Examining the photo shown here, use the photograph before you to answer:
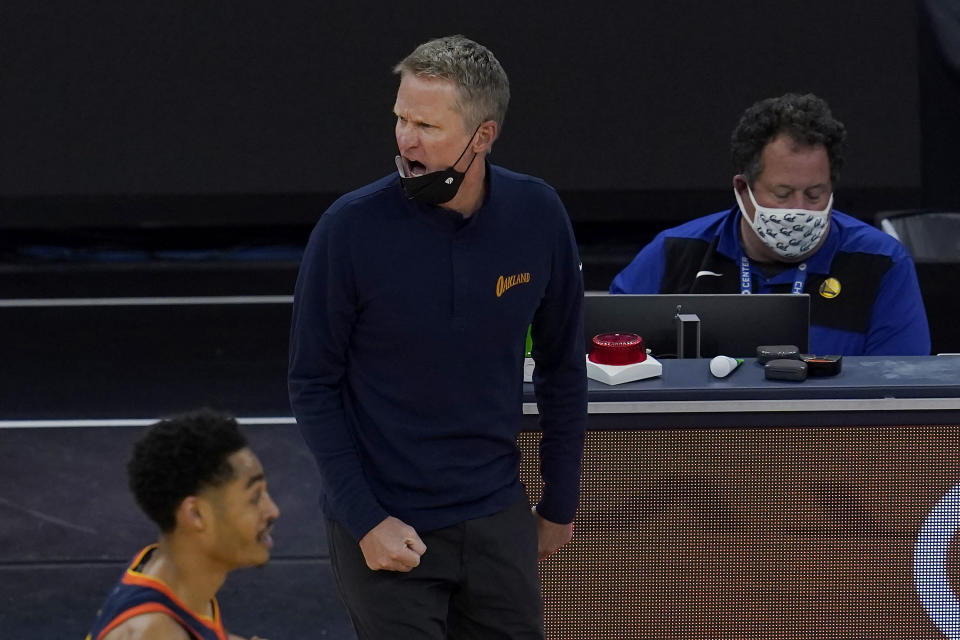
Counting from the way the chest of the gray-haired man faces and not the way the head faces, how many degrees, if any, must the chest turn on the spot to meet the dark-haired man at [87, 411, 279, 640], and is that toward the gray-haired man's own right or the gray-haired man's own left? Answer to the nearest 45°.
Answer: approximately 45° to the gray-haired man's own right

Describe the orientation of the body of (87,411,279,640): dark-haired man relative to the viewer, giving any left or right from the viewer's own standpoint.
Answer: facing to the right of the viewer

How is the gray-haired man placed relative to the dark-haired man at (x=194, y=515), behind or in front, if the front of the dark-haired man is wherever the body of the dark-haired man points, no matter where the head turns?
in front

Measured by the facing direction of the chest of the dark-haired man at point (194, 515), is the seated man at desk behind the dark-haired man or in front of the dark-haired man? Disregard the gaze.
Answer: in front

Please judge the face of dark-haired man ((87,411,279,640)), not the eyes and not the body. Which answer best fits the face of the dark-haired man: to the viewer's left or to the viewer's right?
to the viewer's right

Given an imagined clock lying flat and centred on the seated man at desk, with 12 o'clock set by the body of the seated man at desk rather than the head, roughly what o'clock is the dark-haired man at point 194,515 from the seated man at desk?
The dark-haired man is roughly at 1 o'clock from the seated man at desk.

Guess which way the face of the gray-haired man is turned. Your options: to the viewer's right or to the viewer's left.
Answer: to the viewer's left

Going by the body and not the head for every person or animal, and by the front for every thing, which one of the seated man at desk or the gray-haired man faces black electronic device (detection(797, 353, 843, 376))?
the seated man at desk
